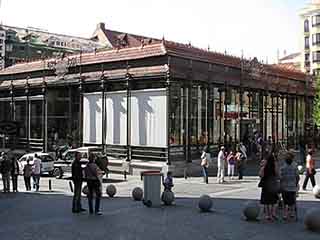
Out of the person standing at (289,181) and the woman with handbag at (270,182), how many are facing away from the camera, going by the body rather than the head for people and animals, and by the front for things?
2

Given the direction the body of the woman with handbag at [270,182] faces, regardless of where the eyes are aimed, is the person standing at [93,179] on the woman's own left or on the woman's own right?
on the woman's own left

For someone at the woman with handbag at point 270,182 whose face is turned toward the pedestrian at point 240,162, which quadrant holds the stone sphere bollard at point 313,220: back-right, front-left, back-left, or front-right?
back-right

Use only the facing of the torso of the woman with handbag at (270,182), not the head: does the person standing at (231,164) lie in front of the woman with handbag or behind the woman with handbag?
in front

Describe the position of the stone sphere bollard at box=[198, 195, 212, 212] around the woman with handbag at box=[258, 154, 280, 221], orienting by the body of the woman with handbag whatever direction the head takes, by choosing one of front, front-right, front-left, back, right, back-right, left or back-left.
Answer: front-left

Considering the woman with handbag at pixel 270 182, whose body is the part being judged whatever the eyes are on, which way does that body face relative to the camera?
away from the camera

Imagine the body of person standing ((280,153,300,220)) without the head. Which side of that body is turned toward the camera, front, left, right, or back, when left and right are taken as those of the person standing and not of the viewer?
back

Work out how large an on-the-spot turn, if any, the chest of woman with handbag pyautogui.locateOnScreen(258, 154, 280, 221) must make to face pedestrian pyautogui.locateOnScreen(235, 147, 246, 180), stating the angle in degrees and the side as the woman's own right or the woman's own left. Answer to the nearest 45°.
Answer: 0° — they already face them

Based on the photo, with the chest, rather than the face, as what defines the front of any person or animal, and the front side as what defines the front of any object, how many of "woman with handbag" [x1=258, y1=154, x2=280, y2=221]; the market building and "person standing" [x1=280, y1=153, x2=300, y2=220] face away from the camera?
2

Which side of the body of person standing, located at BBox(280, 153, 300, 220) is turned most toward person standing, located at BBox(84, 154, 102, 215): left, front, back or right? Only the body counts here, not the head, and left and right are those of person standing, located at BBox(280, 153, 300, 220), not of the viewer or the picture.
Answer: left
